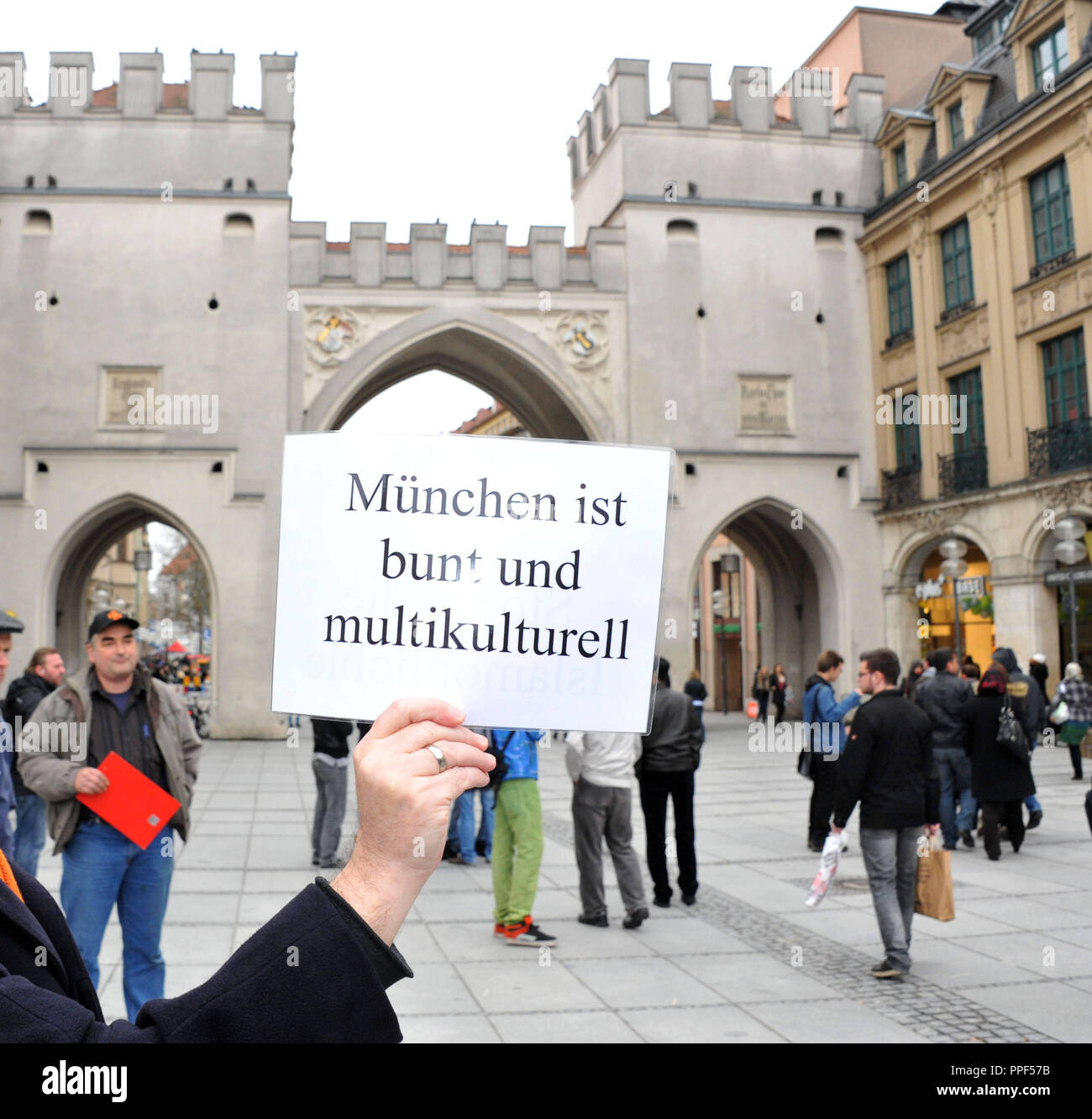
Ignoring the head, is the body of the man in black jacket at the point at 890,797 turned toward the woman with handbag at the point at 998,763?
no

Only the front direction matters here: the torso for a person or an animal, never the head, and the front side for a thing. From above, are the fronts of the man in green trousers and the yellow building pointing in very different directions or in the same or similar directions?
very different directions

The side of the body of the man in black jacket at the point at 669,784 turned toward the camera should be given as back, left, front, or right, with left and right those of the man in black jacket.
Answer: back

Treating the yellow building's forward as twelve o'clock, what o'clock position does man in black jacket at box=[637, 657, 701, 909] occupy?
The man in black jacket is roughly at 11 o'clock from the yellow building.

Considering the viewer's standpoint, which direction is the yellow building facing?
facing the viewer and to the left of the viewer

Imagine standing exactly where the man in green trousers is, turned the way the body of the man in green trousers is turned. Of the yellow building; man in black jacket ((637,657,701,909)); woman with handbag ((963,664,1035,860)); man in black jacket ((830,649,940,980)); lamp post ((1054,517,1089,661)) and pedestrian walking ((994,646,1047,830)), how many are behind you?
0

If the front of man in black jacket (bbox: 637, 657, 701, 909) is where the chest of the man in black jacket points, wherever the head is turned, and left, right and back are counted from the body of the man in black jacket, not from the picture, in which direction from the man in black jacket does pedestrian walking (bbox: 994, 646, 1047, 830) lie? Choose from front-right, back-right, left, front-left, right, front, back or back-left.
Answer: front-right

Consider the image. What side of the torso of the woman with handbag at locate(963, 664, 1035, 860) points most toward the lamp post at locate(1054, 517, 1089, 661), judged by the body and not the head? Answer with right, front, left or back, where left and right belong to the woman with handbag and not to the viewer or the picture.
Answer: front

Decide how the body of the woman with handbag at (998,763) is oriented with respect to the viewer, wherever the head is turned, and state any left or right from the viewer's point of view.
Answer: facing away from the viewer

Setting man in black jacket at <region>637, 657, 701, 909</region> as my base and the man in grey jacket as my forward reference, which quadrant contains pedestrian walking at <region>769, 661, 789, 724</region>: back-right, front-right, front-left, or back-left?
back-right

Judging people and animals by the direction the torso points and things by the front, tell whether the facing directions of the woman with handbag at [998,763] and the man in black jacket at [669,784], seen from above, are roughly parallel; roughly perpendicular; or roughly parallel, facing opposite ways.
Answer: roughly parallel

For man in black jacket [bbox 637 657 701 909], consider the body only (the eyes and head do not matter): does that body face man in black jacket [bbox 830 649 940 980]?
no

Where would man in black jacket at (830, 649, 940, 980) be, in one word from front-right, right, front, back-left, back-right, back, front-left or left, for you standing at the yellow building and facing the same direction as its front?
front-left

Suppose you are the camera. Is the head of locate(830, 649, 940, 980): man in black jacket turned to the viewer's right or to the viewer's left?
to the viewer's left
